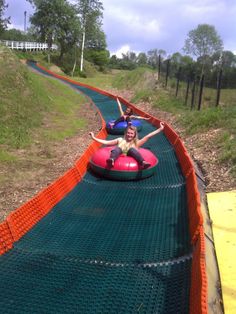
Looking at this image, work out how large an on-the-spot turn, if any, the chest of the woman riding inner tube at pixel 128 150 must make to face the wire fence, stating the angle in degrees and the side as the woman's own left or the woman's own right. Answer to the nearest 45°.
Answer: approximately 180°

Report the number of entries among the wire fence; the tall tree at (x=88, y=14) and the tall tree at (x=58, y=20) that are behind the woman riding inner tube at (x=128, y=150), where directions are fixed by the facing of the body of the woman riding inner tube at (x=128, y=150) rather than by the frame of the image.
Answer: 3

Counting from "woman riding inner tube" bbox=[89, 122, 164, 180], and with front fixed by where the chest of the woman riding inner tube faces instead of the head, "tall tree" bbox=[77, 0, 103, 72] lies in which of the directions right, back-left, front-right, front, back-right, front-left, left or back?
back

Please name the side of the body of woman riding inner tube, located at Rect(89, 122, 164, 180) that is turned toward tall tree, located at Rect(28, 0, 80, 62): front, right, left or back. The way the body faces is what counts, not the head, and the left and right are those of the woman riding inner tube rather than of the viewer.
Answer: back
